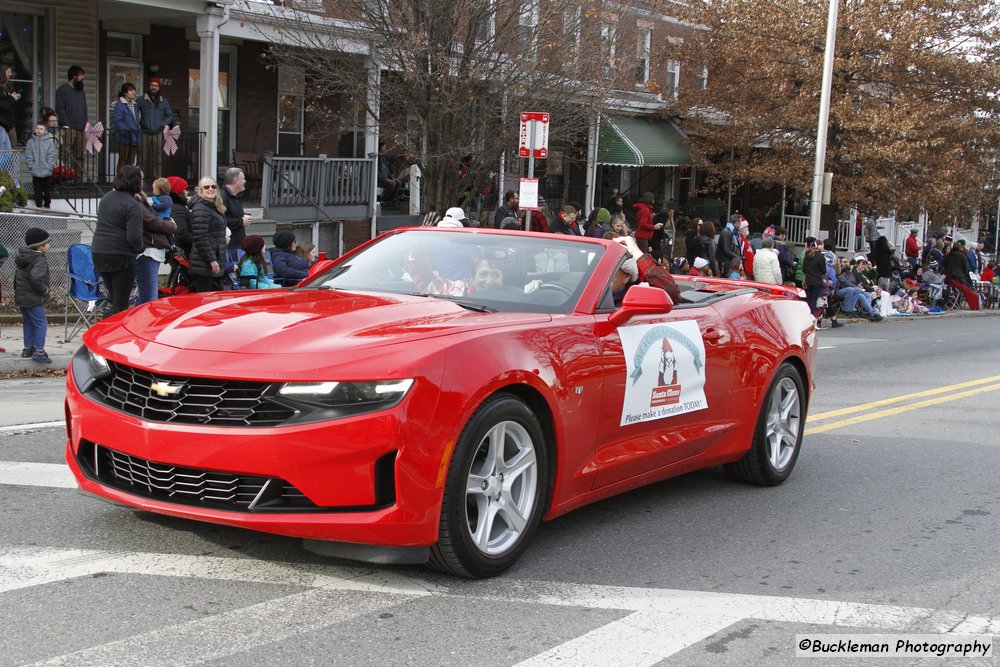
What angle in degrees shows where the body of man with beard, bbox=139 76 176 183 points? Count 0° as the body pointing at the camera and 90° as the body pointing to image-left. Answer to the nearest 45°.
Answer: approximately 0°

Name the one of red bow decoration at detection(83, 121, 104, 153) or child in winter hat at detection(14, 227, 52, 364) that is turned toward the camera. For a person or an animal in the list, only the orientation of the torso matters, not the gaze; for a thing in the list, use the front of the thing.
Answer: the red bow decoration

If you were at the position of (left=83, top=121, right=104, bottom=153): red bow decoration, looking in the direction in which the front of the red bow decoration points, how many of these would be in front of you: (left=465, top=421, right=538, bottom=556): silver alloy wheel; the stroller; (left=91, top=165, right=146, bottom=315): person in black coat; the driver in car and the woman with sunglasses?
5

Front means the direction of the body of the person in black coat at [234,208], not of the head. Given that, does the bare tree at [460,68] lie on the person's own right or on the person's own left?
on the person's own left

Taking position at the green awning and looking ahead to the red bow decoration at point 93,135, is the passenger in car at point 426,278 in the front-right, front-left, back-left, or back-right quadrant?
front-left

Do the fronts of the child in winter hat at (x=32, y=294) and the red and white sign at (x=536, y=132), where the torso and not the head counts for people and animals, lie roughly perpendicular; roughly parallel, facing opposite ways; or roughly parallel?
roughly perpendicular

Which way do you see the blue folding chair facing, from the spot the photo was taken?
facing the viewer and to the right of the viewer

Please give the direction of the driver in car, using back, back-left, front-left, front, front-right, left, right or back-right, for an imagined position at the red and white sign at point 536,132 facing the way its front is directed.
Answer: front

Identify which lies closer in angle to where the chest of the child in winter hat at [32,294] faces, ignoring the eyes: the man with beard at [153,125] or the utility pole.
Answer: the utility pole

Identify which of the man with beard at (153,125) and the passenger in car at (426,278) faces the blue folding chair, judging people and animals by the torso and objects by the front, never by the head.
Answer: the man with beard

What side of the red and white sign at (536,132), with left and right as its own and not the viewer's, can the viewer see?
front

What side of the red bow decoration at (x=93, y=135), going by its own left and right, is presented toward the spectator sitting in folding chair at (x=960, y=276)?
left

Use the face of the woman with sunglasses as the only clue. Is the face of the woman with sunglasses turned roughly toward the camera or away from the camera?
toward the camera
